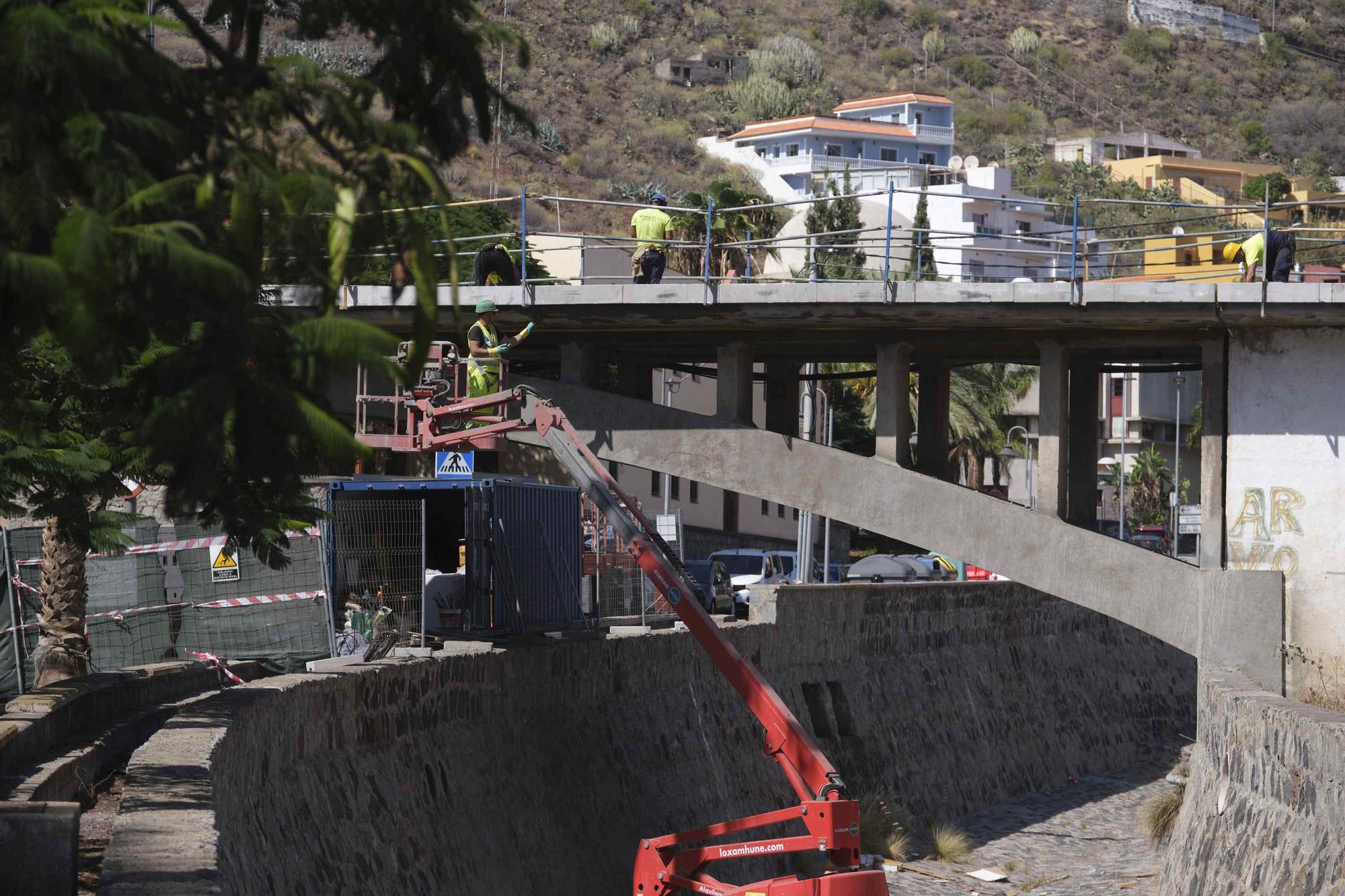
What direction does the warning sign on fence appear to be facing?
toward the camera

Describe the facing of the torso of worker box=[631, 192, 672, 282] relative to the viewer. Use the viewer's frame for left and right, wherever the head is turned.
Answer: facing away from the viewer

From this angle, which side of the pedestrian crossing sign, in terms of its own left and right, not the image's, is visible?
front

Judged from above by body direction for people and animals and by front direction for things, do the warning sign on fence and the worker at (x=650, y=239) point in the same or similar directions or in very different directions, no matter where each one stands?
very different directions

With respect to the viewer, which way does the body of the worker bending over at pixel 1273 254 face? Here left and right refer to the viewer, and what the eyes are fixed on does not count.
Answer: facing to the left of the viewer

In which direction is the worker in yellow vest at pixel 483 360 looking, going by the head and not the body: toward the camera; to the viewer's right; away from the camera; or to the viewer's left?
to the viewer's right

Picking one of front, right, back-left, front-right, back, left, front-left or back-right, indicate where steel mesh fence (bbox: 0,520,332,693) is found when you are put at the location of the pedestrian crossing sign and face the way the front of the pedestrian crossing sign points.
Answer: right

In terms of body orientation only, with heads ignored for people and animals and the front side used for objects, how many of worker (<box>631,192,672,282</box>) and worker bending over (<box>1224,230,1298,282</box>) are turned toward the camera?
0

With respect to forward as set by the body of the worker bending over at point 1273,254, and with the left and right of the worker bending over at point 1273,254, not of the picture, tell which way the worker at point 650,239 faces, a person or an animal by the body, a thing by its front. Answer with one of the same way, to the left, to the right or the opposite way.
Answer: to the right

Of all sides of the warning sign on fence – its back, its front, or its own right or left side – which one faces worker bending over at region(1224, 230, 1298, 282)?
left

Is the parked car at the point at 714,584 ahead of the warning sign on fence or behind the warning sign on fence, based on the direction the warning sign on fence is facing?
behind

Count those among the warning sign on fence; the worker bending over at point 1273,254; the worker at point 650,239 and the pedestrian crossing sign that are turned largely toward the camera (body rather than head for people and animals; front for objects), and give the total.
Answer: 2

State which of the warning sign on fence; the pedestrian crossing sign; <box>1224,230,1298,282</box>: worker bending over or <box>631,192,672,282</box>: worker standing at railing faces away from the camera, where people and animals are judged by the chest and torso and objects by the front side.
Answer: <box>631,192,672,282</box>: worker standing at railing

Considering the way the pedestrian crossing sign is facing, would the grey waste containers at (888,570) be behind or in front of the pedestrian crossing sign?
behind
